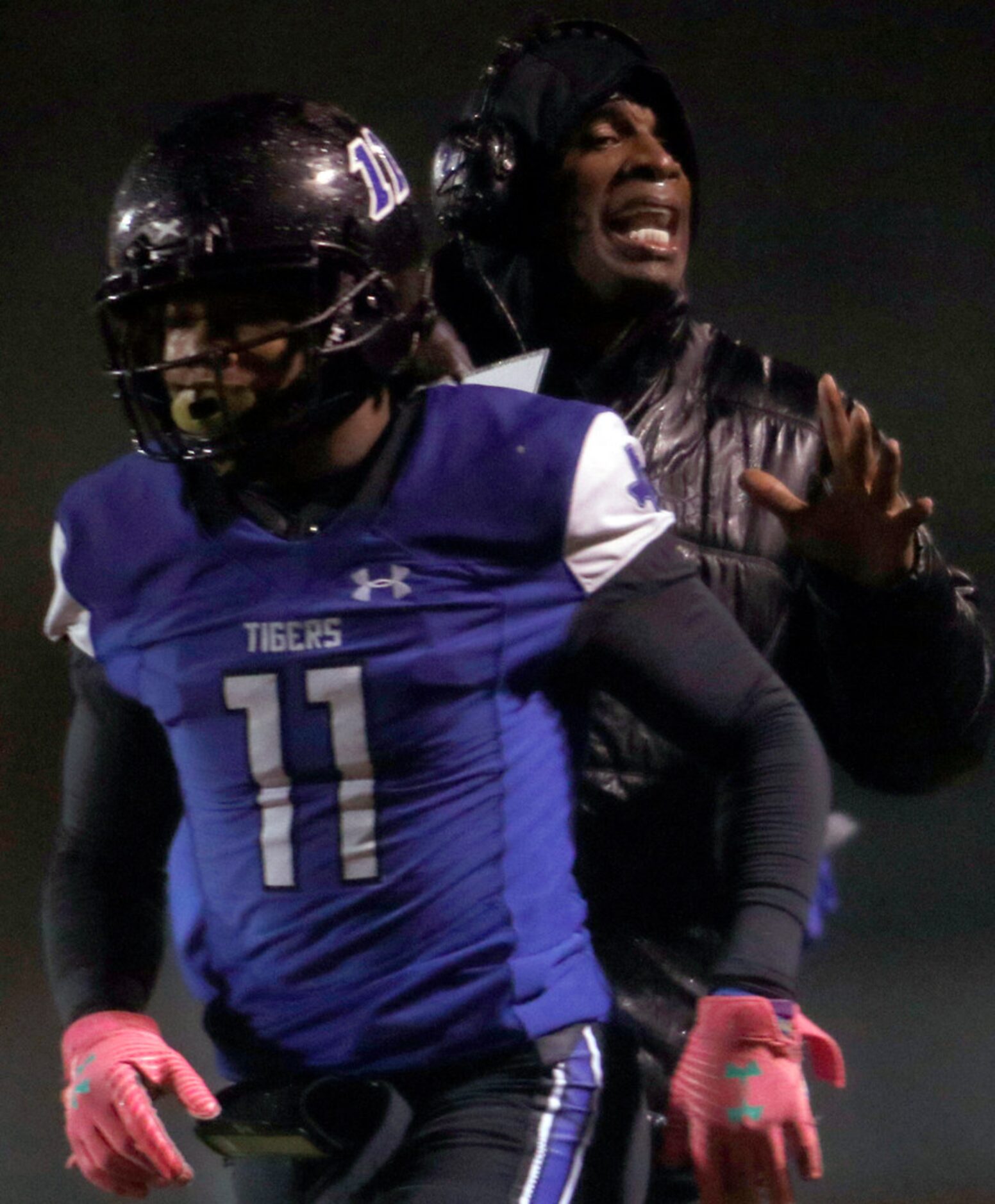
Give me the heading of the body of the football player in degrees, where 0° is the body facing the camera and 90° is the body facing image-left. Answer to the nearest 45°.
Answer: approximately 45°

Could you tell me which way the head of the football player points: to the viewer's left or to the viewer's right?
to the viewer's left
